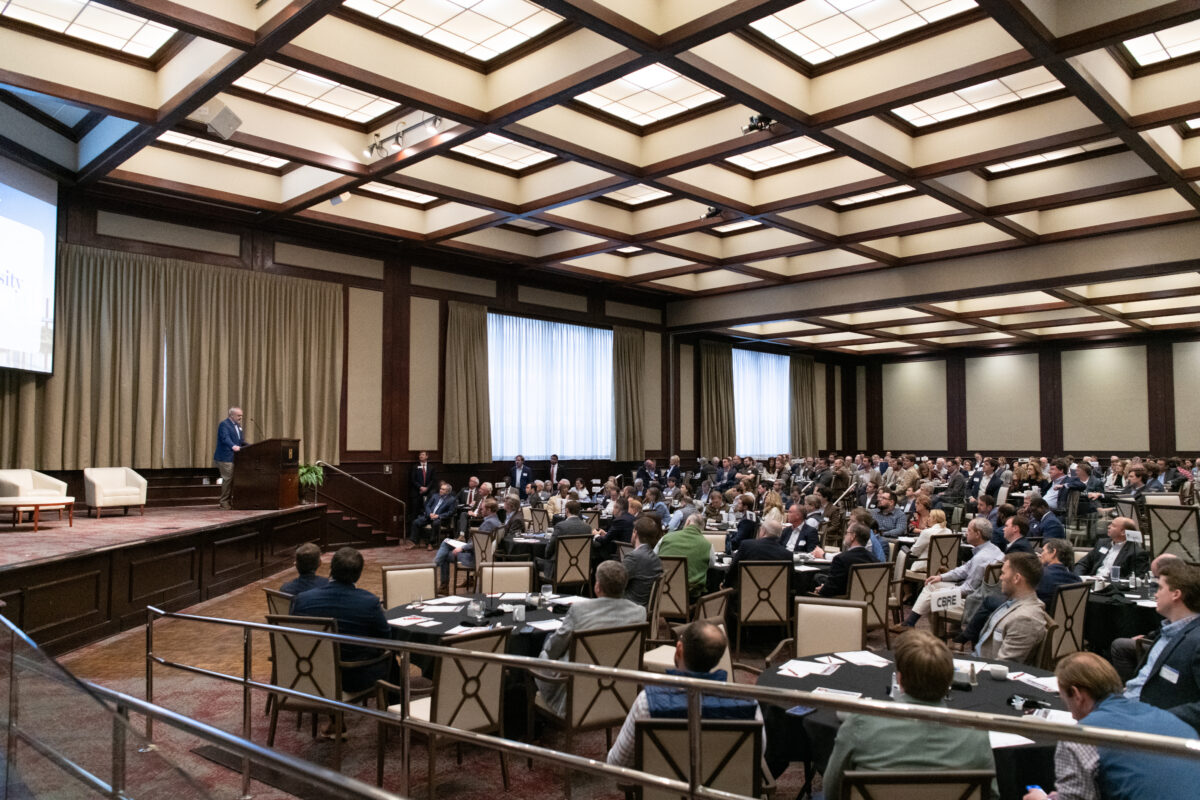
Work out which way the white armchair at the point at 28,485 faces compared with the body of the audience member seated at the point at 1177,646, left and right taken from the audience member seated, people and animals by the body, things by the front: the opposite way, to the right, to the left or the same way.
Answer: the opposite way

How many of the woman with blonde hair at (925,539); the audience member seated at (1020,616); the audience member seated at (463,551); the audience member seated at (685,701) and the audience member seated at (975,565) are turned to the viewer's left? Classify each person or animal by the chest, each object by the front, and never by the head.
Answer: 4

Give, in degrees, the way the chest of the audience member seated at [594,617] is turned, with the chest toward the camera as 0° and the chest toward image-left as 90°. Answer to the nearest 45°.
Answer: approximately 135°

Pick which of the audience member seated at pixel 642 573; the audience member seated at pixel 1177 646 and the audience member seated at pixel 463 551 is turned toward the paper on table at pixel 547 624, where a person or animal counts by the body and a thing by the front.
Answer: the audience member seated at pixel 1177 646

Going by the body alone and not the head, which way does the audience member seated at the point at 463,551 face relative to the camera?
to the viewer's left

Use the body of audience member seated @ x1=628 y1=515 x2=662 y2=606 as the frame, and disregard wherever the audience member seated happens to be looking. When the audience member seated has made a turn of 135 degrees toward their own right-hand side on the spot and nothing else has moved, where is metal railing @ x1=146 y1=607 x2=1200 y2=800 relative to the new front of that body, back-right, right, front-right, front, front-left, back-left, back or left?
right

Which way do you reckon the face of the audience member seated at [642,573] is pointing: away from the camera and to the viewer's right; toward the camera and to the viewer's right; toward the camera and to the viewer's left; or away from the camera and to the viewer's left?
away from the camera and to the viewer's left

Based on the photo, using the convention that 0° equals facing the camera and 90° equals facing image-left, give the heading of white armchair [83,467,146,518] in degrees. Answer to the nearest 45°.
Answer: approximately 315°

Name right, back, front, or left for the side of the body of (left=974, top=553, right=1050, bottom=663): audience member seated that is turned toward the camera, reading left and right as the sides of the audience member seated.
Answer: left

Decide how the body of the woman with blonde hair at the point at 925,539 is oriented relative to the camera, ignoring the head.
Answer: to the viewer's left

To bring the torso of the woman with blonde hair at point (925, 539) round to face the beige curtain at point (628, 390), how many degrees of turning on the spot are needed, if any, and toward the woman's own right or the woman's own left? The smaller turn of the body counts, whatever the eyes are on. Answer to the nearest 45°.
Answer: approximately 45° to the woman's own right

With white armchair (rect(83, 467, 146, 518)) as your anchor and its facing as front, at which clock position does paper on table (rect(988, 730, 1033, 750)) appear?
The paper on table is roughly at 1 o'clock from the white armchair.

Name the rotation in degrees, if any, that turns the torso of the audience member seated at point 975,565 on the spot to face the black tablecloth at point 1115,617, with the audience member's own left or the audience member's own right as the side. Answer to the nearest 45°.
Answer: approximately 180°
